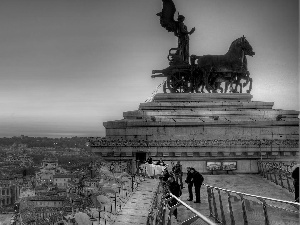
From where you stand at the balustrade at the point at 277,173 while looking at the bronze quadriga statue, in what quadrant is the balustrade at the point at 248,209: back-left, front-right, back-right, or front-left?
back-left

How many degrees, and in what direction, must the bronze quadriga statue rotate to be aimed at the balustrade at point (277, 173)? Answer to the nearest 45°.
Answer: approximately 45° to its right

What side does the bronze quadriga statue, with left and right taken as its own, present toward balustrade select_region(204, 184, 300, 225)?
right

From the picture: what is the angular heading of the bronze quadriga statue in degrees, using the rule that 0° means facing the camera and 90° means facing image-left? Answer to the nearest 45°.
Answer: approximately 270°
